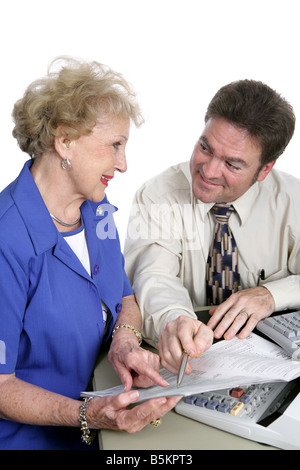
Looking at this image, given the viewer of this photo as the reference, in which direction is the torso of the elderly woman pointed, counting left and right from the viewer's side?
facing the viewer and to the right of the viewer

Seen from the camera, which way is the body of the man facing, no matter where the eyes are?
toward the camera

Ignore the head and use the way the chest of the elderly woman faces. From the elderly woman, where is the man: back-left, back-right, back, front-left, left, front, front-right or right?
left

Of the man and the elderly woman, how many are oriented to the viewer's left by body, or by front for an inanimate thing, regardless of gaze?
0

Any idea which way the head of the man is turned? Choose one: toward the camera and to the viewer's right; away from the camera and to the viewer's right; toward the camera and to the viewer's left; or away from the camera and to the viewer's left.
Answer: toward the camera and to the viewer's left

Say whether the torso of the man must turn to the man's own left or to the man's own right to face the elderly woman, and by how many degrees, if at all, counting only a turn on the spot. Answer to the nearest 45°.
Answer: approximately 45° to the man's own right

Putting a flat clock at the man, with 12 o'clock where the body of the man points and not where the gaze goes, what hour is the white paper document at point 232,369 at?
The white paper document is roughly at 12 o'clock from the man.

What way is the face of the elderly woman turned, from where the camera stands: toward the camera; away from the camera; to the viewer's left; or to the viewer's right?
to the viewer's right
